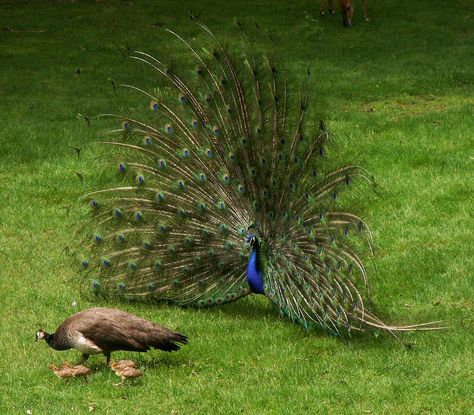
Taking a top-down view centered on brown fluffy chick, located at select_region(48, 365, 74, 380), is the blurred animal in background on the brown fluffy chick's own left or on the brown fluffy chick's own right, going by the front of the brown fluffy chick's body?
on the brown fluffy chick's own right

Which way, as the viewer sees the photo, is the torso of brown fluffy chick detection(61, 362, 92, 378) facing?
to the viewer's left

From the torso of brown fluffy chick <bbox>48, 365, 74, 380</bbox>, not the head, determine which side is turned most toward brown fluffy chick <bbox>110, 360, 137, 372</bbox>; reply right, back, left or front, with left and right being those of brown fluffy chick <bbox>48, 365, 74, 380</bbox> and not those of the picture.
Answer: back

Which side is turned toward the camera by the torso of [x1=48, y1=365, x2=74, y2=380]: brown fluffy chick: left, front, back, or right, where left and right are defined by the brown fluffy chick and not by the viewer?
left

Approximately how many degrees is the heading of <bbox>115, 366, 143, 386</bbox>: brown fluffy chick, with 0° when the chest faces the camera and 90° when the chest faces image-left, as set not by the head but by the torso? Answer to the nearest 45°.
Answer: approximately 90°
